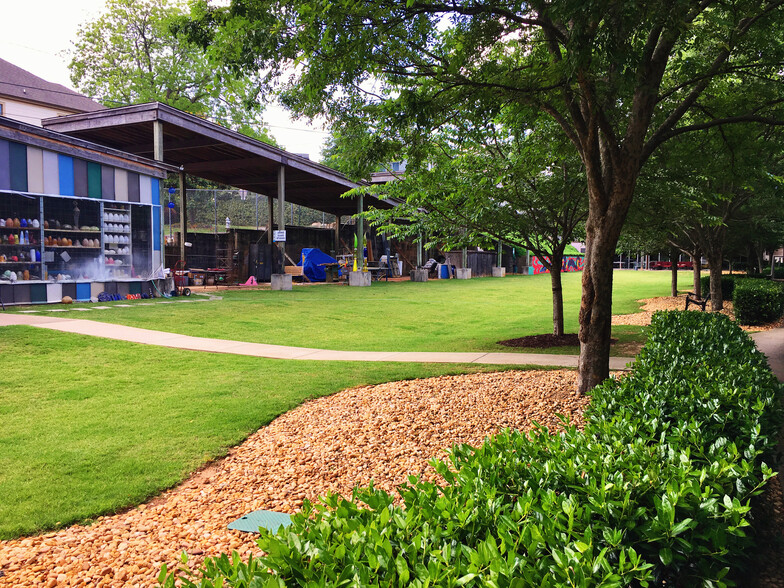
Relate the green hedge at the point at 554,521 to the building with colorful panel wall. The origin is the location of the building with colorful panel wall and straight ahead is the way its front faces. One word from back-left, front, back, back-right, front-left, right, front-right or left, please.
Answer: front-right

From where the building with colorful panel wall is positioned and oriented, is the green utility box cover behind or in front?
in front

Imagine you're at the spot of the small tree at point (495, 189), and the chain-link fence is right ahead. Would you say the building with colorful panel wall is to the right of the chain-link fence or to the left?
left

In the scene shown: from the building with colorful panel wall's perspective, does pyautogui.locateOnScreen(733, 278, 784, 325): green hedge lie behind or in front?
in front

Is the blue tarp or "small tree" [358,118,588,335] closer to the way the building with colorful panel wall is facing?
the small tree

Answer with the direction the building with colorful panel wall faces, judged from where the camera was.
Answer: facing the viewer and to the right of the viewer

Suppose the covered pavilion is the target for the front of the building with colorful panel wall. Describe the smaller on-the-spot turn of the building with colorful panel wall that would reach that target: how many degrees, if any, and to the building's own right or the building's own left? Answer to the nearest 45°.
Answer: approximately 90° to the building's own left

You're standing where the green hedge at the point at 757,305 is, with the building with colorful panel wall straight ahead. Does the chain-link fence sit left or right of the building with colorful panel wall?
right

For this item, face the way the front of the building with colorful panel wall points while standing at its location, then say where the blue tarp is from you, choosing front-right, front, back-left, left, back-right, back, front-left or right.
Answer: left
